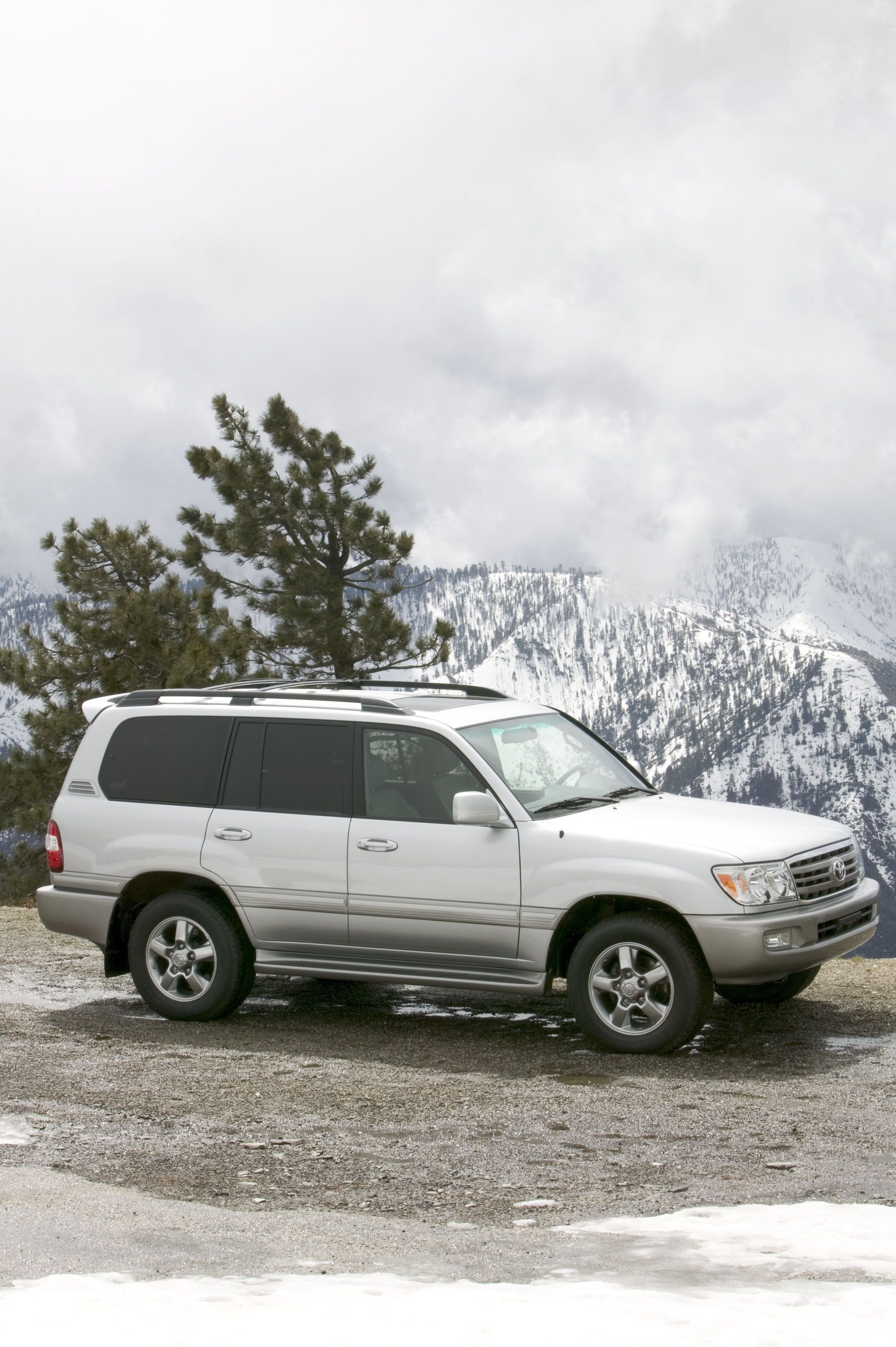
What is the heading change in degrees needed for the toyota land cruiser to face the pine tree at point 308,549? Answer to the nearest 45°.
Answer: approximately 135° to its left

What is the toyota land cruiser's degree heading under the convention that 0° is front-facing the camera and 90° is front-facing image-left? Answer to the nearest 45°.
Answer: approximately 315°

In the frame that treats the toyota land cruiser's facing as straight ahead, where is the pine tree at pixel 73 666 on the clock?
The pine tree is roughly at 7 o'clock from the toyota land cruiser.
